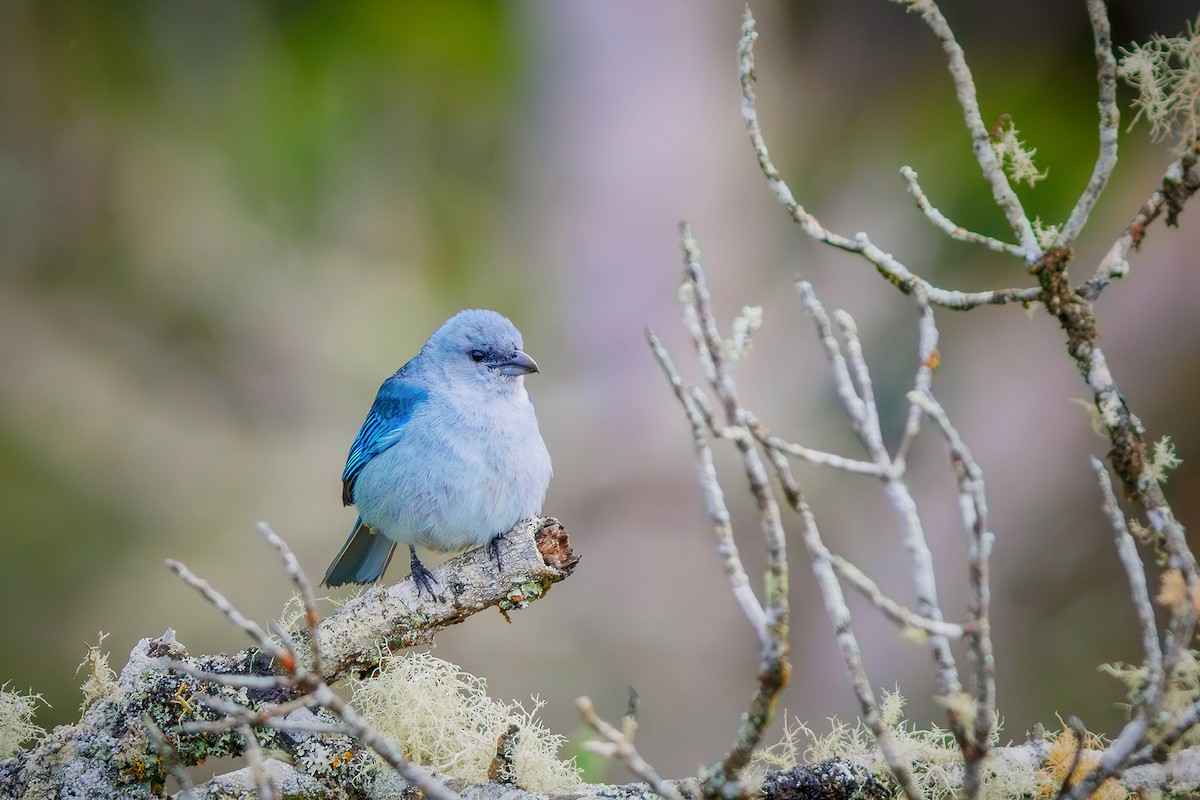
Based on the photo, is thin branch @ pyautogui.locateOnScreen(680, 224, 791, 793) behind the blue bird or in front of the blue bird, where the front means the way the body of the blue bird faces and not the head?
in front

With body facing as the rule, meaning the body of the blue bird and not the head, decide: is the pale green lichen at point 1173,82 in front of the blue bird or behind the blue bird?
in front

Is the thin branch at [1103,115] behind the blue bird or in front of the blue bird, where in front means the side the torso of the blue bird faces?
in front

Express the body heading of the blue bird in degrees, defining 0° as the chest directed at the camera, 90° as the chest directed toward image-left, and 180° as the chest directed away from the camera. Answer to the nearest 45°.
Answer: approximately 315°

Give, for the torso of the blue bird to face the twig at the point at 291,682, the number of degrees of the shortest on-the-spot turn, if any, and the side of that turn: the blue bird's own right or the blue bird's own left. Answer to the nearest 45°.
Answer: approximately 45° to the blue bird's own right
